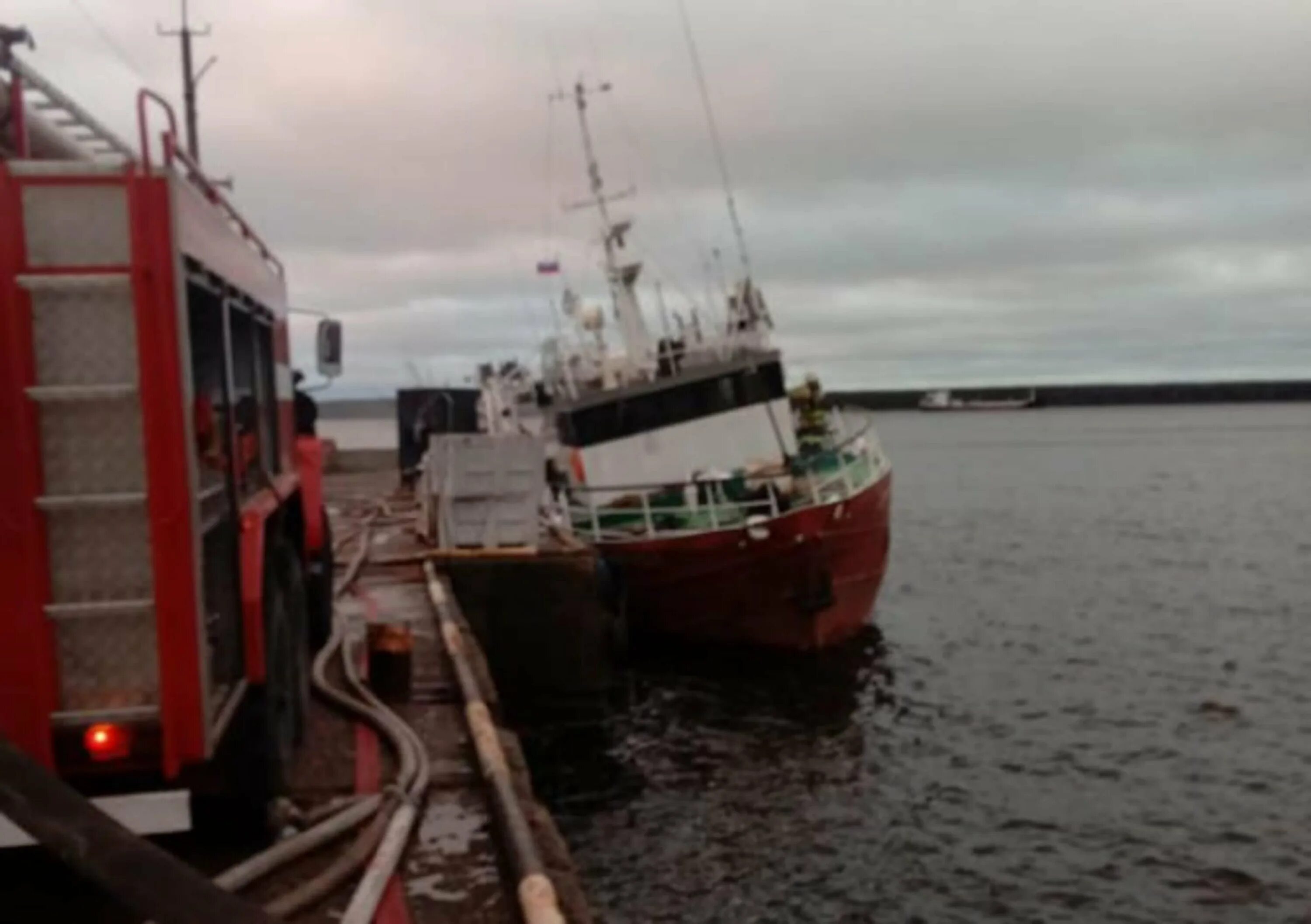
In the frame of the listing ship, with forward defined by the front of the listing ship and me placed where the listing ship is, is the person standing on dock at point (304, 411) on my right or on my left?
on my right

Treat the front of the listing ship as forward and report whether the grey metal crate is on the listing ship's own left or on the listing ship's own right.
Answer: on the listing ship's own right

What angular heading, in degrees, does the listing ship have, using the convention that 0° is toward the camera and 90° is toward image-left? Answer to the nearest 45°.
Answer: approximately 315°
